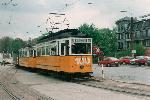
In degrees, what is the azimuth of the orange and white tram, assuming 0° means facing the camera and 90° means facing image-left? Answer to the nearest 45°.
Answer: approximately 315°
